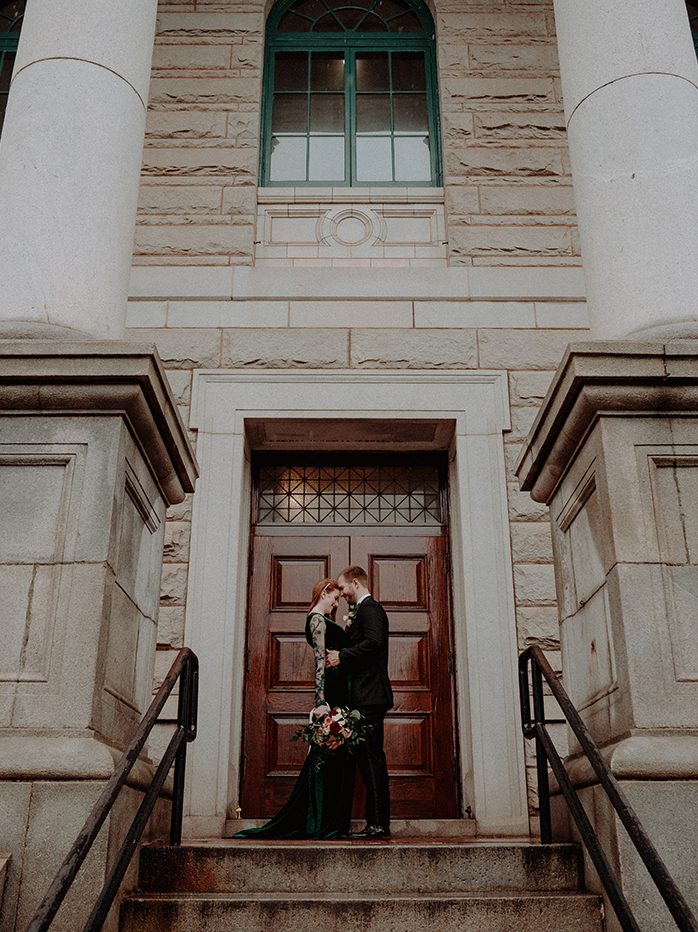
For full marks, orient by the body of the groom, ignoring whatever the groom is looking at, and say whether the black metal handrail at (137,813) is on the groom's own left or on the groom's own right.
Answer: on the groom's own left

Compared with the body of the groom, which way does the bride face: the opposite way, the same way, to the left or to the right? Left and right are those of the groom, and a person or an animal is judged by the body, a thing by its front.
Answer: the opposite way

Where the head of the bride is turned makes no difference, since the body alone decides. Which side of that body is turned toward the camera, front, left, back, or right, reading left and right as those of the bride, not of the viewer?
right

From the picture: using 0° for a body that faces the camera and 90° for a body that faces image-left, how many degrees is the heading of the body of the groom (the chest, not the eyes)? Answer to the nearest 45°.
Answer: approximately 90°

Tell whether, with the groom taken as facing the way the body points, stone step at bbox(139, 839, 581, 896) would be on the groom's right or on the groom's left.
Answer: on the groom's left

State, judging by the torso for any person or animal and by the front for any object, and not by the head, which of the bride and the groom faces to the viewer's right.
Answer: the bride

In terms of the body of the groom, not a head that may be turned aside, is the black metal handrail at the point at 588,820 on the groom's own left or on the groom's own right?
on the groom's own left

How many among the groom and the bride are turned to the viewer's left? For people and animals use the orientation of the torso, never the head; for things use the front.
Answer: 1

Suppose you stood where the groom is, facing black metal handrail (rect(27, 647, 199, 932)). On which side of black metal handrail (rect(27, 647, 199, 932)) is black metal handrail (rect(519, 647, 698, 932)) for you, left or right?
left

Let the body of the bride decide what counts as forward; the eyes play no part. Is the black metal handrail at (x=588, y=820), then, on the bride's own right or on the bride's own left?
on the bride's own right

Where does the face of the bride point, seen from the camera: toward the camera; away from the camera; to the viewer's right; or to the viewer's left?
to the viewer's right
